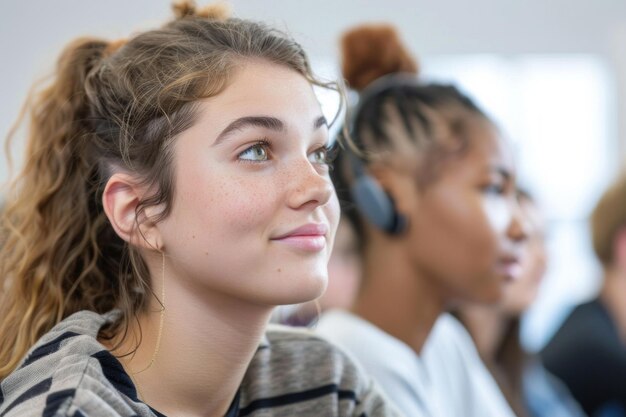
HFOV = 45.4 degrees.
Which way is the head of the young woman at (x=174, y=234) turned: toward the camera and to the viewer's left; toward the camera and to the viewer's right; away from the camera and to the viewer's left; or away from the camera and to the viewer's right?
toward the camera and to the viewer's right

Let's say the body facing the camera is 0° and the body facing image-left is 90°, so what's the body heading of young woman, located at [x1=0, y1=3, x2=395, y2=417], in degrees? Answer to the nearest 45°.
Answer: approximately 315°

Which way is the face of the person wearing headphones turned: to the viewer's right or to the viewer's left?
to the viewer's right
